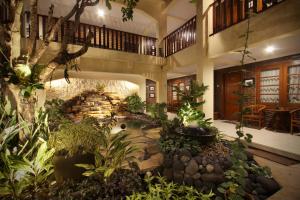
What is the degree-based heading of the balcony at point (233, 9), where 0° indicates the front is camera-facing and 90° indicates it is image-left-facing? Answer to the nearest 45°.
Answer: approximately 45°

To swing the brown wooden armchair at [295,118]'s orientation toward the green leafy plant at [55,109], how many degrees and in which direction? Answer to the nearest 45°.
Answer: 0° — it already faces it

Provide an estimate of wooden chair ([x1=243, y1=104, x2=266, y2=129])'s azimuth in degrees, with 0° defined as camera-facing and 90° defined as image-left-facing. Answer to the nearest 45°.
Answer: approximately 45°

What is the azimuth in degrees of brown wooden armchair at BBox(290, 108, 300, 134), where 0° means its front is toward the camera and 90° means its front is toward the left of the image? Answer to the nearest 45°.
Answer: approximately 45°
